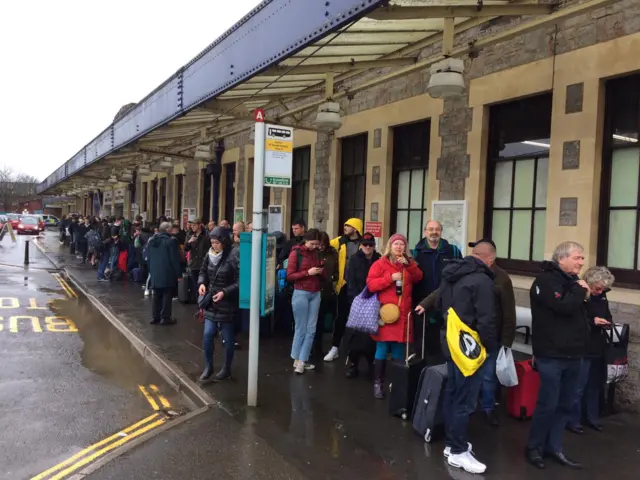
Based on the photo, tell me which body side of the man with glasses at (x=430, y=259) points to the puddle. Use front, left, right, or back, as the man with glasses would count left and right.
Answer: right

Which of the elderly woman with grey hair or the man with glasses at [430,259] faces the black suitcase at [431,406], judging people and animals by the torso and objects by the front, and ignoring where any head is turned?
the man with glasses

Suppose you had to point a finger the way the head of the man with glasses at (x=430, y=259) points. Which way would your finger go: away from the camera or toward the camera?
toward the camera

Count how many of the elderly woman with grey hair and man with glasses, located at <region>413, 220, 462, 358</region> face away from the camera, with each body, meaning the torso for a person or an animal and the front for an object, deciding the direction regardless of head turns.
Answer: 0

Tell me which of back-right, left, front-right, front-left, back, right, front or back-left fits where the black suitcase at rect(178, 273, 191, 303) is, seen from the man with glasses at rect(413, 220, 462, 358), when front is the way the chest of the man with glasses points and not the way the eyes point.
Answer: back-right

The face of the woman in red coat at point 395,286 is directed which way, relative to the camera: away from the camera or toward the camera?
toward the camera

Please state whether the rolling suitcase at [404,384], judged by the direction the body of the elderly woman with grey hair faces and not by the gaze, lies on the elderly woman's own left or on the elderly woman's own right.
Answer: on the elderly woman's own right

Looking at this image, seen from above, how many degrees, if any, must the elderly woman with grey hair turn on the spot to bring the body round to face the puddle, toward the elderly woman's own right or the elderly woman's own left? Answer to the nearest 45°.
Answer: approximately 135° to the elderly woman's own right

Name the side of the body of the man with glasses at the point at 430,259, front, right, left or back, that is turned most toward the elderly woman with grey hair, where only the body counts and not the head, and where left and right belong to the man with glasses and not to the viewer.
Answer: left

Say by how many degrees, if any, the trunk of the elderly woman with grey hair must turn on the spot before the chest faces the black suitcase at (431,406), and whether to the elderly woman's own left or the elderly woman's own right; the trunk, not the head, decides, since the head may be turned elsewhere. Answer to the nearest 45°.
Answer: approximately 90° to the elderly woman's own right

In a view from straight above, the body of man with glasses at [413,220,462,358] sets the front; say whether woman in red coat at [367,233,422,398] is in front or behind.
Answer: in front

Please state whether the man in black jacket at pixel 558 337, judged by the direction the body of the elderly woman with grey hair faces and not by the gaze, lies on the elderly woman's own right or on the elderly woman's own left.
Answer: on the elderly woman's own right

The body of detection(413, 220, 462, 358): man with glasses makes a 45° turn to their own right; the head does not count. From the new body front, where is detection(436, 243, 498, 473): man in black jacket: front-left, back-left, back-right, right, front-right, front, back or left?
front-left

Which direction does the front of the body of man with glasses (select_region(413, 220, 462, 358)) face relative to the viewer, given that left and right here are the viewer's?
facing the viewer

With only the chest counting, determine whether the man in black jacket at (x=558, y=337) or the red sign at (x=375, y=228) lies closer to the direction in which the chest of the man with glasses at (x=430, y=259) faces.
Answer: the man in black jacket
